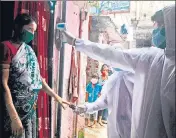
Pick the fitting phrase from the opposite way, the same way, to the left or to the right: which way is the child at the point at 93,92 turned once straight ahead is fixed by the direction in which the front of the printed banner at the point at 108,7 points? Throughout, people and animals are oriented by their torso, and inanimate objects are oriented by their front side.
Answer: the same way

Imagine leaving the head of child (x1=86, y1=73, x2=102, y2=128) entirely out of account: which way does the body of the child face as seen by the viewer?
toward the camera

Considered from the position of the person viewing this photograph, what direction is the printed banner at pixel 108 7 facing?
facing the viewer

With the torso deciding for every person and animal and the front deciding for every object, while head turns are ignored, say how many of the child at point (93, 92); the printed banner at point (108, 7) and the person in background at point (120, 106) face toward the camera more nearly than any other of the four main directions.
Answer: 2

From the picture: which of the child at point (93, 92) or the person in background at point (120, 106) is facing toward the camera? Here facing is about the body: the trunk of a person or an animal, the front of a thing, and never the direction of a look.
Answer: the child
